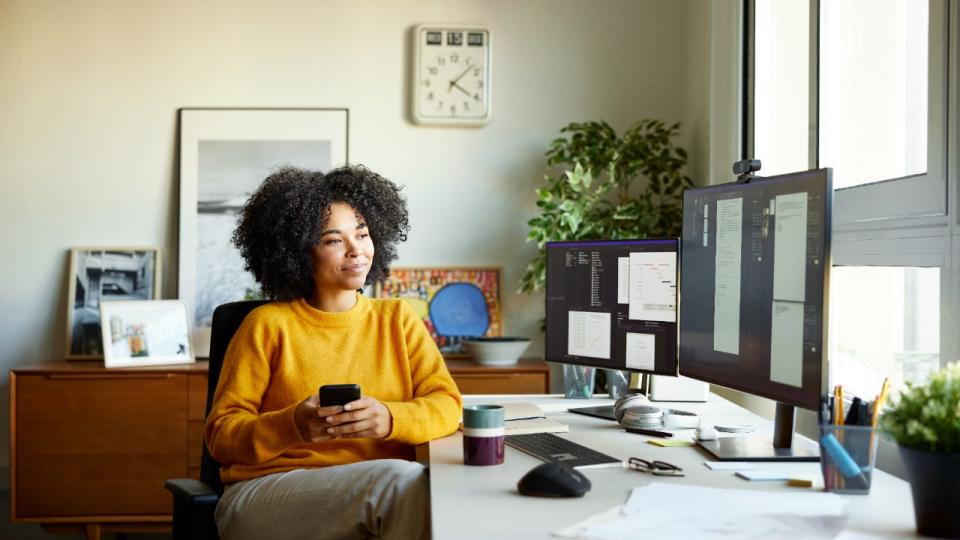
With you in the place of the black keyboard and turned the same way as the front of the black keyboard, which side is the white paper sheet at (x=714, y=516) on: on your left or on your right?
on your left

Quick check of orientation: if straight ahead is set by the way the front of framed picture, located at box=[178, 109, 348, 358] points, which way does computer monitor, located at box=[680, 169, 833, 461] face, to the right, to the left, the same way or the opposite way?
to the right

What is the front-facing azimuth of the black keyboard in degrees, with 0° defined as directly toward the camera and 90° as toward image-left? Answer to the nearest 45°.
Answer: approximately 45°

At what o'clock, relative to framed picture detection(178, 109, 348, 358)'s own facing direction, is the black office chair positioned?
The black office chair is roughly at 12 o'clock from the framed picture.

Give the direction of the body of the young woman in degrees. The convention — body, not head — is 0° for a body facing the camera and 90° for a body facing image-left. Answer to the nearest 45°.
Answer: approximately 315°

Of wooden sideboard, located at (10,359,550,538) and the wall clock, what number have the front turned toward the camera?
2

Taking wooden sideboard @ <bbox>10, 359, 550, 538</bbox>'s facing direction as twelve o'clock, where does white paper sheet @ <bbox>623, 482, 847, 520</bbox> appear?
The white paper sheet is roughly at 11 o'clock from the wooden sideboard.

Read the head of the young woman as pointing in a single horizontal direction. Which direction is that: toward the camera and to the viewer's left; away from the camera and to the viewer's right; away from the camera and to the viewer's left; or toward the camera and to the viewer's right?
toward the camera and to the viewer's right

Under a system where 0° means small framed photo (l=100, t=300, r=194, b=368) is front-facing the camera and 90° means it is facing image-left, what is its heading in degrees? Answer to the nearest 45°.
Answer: approximately 0°
